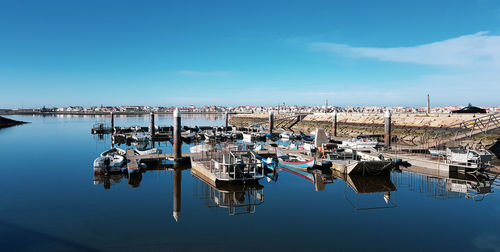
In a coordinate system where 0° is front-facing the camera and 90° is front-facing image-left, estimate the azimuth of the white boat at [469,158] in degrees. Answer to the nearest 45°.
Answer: approximately 90°

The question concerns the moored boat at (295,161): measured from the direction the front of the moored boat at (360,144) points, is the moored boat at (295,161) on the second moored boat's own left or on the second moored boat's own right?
on the second moored boat's own left

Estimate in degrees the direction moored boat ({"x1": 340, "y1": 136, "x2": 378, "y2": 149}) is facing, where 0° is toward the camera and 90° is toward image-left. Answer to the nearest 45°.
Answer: approximately 90°

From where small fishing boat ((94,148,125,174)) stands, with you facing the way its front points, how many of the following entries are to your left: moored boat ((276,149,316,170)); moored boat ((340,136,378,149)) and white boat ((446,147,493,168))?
0

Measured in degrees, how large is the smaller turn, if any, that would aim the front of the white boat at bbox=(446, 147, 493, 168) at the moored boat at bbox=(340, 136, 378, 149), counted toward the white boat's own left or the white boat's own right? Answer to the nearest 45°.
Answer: approximately 45° to the white boat's own right

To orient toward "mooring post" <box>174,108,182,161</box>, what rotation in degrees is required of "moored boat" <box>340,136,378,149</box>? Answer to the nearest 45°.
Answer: approximately 45° to its left
